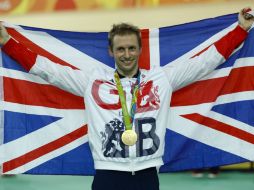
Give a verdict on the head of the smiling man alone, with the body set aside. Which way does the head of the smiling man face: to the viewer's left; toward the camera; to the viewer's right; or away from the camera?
toward the camera

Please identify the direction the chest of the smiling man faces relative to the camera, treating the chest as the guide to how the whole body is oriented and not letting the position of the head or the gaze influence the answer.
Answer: toward the camera
